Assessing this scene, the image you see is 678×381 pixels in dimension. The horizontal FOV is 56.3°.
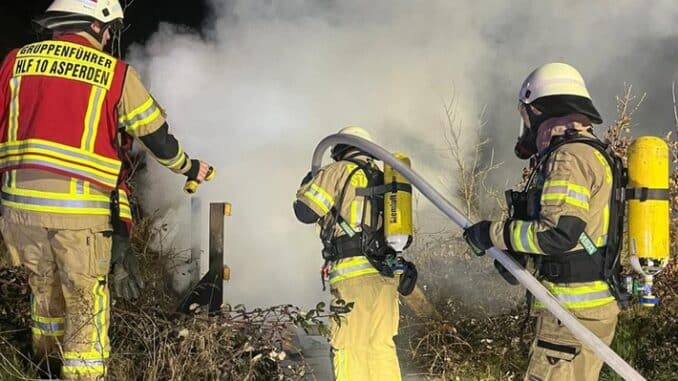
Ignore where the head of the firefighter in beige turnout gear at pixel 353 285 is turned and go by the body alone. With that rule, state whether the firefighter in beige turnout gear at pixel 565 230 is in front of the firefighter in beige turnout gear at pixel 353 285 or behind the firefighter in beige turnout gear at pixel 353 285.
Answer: behind

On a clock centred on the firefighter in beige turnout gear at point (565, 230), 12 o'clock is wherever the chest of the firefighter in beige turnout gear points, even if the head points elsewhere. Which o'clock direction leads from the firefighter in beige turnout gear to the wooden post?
The wooden post is roughly at 1 o'clock from the firefighter in beige turnout gear.

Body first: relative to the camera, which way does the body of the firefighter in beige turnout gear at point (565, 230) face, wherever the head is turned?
to the viewer's left

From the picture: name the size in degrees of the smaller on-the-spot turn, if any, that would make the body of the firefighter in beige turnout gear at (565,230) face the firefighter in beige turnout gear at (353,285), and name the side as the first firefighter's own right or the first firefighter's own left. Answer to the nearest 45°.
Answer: approximately 45° to the first firefighter's own right

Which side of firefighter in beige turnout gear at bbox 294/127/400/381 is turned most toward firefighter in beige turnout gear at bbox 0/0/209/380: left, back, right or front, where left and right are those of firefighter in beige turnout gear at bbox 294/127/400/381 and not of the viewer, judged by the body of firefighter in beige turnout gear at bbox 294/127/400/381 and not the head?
left

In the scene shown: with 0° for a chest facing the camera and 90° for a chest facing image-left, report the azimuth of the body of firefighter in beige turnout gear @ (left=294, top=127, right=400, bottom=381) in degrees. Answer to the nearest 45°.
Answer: approximately 135°

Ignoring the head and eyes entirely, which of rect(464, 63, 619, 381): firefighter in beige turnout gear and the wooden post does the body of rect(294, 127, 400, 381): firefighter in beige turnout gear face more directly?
the wooden post

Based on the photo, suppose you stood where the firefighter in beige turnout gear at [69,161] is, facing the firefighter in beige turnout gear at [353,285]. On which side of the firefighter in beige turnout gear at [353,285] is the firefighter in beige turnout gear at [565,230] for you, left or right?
right

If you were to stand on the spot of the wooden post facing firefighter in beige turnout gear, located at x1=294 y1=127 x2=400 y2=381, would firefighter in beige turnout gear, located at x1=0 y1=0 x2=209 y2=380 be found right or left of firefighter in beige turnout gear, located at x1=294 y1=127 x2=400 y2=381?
right
